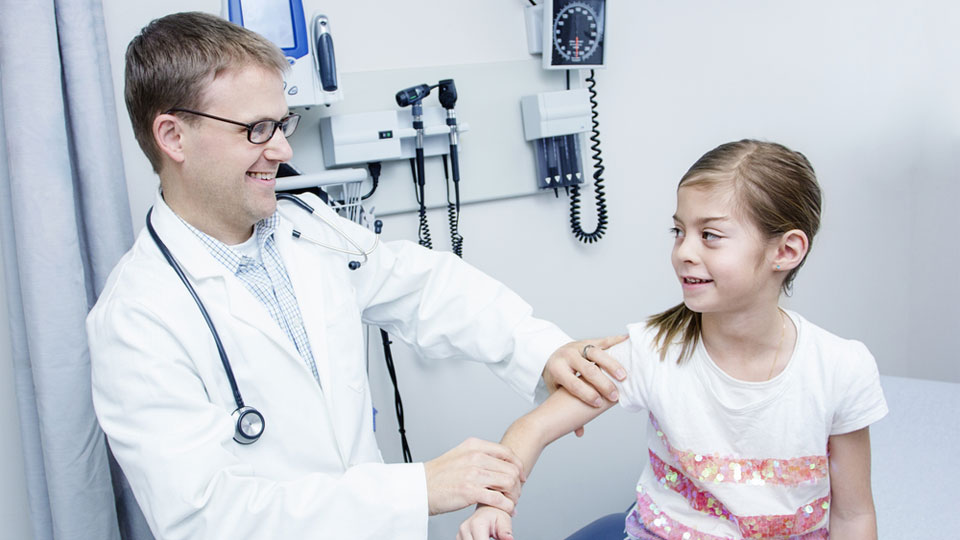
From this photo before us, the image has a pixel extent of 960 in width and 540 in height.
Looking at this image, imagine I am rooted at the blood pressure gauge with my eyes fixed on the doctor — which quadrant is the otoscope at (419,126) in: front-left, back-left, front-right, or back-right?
front-right

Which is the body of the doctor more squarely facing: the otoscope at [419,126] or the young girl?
the young girl

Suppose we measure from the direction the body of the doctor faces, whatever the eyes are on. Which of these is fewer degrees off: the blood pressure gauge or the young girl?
the young girl

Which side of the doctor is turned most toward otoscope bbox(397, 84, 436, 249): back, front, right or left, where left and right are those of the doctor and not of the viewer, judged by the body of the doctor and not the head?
left

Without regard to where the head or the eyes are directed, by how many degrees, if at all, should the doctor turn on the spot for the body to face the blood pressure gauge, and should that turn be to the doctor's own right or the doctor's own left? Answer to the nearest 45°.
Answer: approximately 90° to the doctor's own left

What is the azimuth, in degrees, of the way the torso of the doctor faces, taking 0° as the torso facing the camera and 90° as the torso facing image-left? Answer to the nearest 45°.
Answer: approximately 315°

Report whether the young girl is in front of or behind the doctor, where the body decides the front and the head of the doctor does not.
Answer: in front

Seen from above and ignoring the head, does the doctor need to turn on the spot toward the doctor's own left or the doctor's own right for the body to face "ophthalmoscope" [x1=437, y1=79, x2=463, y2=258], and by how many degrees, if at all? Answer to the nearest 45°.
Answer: approximately 90° to the doctor's own left

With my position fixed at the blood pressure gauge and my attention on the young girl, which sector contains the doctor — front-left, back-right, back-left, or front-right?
front-right
